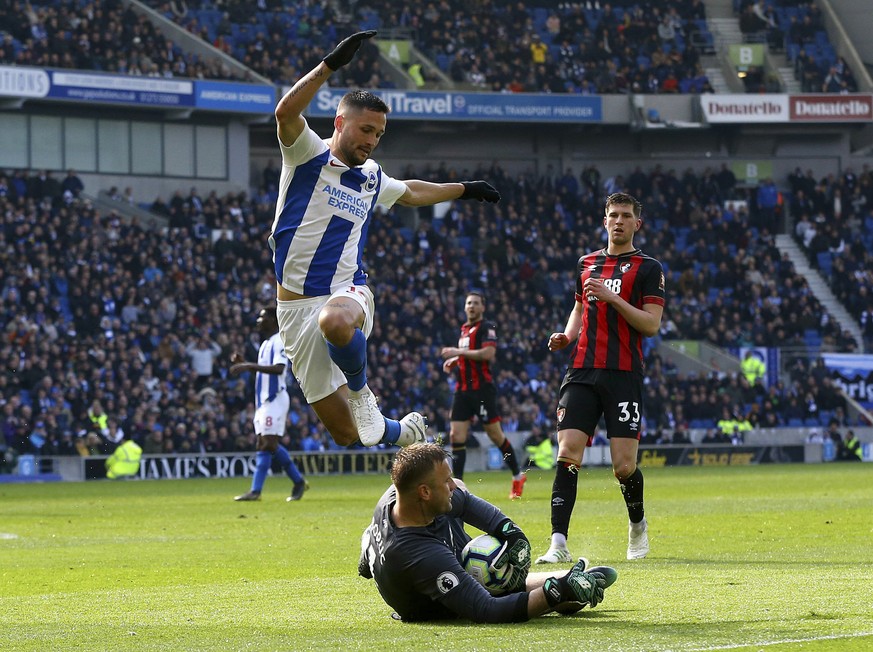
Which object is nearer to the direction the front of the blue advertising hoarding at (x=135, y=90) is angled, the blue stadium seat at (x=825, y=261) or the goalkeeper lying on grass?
the goalkeeper lying on grass

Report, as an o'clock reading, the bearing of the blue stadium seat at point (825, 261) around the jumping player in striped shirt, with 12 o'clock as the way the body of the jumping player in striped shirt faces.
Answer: The blue stadium seat is roughly at 8 o'clock from the jumping player in striped shirt.

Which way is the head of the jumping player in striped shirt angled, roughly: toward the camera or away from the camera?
toward the camera

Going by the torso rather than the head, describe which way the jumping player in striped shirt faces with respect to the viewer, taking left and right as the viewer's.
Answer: facing the viewer and to the right of the viewer

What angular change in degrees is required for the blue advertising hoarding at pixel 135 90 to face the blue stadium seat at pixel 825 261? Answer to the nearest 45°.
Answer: approximately 90° to its left

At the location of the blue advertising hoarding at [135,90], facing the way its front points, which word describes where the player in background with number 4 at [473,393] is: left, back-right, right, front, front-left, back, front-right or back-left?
front

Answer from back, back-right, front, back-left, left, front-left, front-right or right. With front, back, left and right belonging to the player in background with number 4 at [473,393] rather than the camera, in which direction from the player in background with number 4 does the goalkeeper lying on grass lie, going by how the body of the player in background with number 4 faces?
front-left

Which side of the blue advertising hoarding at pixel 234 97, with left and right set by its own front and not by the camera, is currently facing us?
front

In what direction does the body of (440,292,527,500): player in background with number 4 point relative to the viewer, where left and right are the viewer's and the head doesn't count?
facing the viewer and to the left of the viewer

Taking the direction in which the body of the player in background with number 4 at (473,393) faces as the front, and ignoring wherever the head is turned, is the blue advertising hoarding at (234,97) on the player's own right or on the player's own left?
on the player's own right

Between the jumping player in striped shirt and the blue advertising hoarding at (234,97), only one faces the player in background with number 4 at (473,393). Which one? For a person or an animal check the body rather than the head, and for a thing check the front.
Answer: the blue advertising hoarding

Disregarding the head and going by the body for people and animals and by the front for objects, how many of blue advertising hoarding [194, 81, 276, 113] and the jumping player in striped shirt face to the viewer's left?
0

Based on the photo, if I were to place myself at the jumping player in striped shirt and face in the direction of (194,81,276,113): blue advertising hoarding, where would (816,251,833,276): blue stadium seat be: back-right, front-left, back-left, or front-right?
front-right

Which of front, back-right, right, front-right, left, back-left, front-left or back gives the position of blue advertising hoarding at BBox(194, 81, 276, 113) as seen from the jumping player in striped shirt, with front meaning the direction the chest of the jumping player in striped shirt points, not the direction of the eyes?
back-left

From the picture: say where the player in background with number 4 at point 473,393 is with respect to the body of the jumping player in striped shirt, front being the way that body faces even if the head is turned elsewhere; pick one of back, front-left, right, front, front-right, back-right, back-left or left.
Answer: back-left

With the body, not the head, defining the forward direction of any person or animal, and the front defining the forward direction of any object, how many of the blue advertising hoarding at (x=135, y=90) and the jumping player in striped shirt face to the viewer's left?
0

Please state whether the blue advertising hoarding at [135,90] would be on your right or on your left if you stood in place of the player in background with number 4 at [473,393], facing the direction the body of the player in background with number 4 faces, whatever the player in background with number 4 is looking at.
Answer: on your right

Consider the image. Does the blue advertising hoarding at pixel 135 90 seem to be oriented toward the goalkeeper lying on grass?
yes

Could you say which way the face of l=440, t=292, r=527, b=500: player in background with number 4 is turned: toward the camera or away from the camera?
toward the camera
